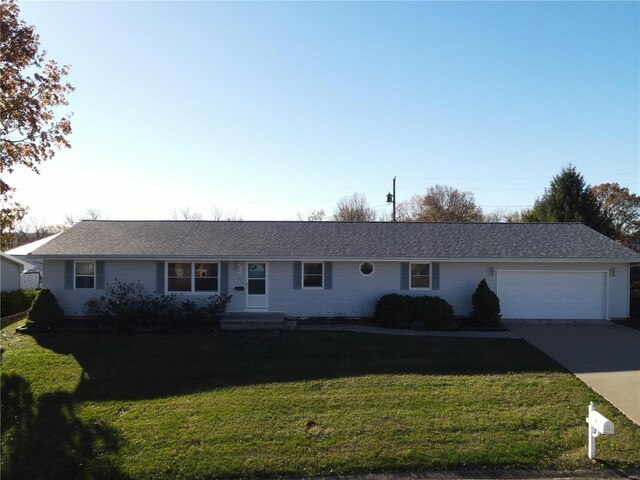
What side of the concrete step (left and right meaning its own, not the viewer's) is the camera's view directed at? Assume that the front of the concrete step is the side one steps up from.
front

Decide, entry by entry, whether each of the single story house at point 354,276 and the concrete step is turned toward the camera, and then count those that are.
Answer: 2

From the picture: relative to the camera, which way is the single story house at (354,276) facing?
toward the camera

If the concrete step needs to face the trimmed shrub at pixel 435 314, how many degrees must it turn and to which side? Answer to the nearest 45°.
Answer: approximately 90° to its left

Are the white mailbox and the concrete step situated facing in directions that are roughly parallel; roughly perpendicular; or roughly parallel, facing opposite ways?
roughly parallel

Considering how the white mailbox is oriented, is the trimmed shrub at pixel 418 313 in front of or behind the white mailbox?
behind

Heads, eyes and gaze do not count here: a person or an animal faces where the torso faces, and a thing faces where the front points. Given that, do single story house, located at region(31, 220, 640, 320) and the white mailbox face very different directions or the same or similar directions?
same or similar directions

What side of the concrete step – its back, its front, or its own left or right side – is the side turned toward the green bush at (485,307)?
left

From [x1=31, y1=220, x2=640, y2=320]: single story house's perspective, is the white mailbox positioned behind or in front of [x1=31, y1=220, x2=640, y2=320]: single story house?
in front

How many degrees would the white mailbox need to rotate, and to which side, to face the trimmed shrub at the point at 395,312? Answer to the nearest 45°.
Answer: approximately 180°

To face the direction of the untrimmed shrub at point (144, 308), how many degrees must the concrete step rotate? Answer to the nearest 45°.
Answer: approximately 135° to its right

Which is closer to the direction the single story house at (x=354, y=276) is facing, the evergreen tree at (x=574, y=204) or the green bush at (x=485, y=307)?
the green bush

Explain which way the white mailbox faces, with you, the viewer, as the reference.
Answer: facing the viewer and to the right of the viewer
